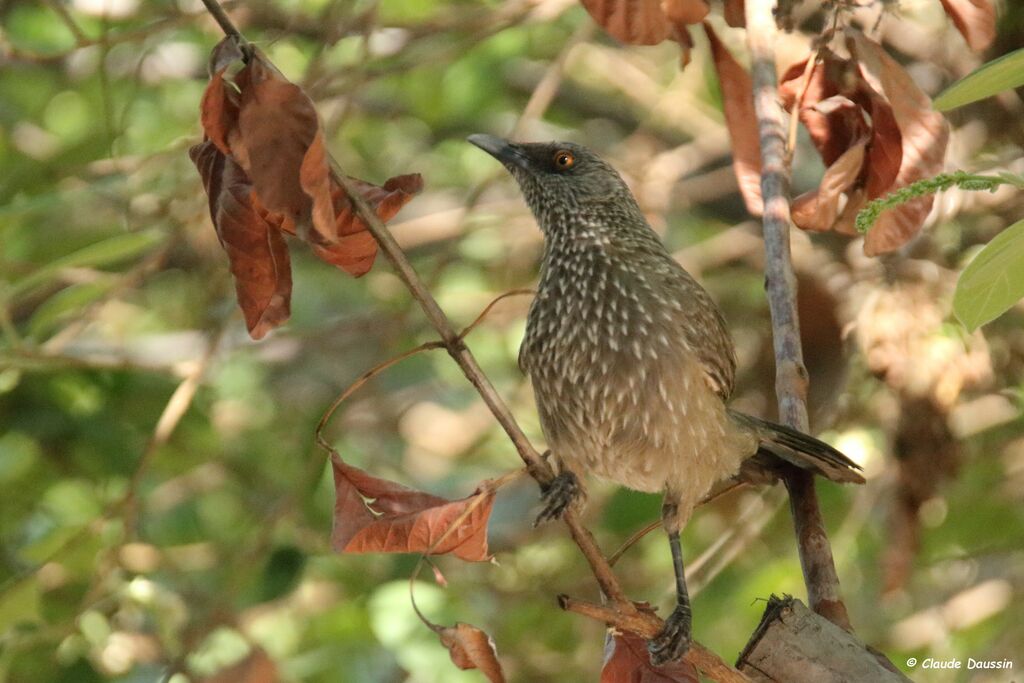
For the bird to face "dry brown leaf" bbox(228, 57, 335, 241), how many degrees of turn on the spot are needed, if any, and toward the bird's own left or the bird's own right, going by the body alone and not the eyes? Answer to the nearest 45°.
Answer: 0° — it already faces it

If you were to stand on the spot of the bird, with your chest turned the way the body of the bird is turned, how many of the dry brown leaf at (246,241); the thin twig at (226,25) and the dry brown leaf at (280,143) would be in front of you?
3

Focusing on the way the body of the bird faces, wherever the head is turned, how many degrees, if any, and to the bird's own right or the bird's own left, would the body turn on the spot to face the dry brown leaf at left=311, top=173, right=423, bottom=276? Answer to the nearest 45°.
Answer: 0° — it already faces it

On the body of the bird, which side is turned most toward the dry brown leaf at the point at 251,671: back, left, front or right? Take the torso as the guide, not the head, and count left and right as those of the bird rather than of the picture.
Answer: right

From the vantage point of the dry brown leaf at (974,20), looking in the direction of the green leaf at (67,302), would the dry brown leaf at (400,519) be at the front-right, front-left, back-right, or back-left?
front-left

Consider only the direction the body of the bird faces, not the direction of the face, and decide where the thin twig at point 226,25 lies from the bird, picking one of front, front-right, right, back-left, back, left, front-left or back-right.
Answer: front

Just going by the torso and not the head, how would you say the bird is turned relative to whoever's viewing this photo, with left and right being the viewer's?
facing the viewer and to the left of the viewer

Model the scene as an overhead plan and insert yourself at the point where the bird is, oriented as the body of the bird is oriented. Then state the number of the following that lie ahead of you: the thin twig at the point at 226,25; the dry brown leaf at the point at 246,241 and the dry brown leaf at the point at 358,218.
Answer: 3

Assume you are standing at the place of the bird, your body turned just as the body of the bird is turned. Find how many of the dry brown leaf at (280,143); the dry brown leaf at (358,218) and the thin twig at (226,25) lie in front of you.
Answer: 3

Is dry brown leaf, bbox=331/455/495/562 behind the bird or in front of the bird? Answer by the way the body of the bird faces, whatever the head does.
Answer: in front
